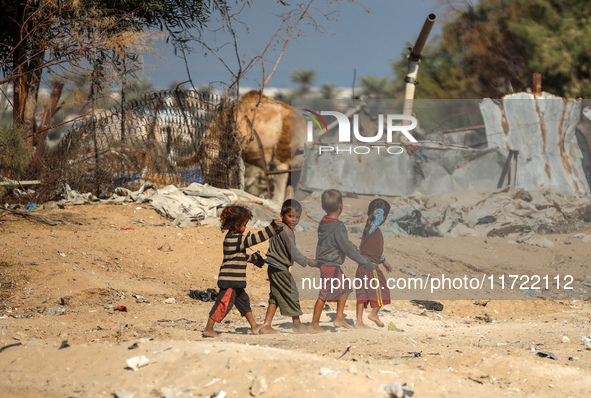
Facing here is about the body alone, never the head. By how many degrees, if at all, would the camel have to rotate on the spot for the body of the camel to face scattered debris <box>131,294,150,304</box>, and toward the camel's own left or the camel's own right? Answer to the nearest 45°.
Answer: approximately 90° to the camel's own left

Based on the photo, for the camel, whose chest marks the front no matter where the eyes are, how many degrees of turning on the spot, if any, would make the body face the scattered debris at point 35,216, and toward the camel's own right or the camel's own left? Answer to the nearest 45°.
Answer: approximately 45° to the camel's own left

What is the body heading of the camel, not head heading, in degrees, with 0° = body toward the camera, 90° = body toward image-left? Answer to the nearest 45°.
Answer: approximately 90°

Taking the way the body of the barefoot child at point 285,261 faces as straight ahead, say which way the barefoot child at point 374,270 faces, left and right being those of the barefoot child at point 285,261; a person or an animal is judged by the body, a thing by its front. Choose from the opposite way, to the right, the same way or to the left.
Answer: the same way

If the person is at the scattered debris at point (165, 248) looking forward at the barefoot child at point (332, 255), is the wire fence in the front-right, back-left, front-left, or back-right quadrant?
back-left

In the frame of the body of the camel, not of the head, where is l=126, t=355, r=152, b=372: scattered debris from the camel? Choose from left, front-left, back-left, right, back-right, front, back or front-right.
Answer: left

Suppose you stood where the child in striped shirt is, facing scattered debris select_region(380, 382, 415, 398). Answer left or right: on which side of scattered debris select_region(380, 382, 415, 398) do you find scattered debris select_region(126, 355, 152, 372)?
right

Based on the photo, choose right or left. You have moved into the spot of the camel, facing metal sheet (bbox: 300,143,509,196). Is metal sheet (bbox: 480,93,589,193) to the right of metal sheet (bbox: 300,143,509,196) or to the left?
left

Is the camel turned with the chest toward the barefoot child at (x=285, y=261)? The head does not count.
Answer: no
